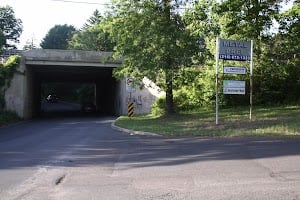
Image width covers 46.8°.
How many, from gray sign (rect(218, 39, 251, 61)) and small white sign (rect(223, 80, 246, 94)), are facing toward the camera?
2

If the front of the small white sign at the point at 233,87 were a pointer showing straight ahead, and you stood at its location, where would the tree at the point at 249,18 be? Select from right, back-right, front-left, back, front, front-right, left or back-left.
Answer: back

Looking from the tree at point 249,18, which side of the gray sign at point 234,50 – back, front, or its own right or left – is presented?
back

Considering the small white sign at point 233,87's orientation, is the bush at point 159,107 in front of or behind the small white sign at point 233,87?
behind

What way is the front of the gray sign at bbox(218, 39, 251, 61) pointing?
toward the camera
